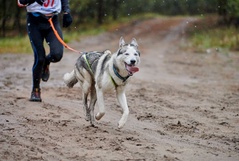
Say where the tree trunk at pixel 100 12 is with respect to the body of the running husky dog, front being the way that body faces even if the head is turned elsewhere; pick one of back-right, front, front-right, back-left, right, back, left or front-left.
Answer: back-left

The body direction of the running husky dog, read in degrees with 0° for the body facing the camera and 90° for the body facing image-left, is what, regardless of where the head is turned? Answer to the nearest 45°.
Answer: approximately 315°
